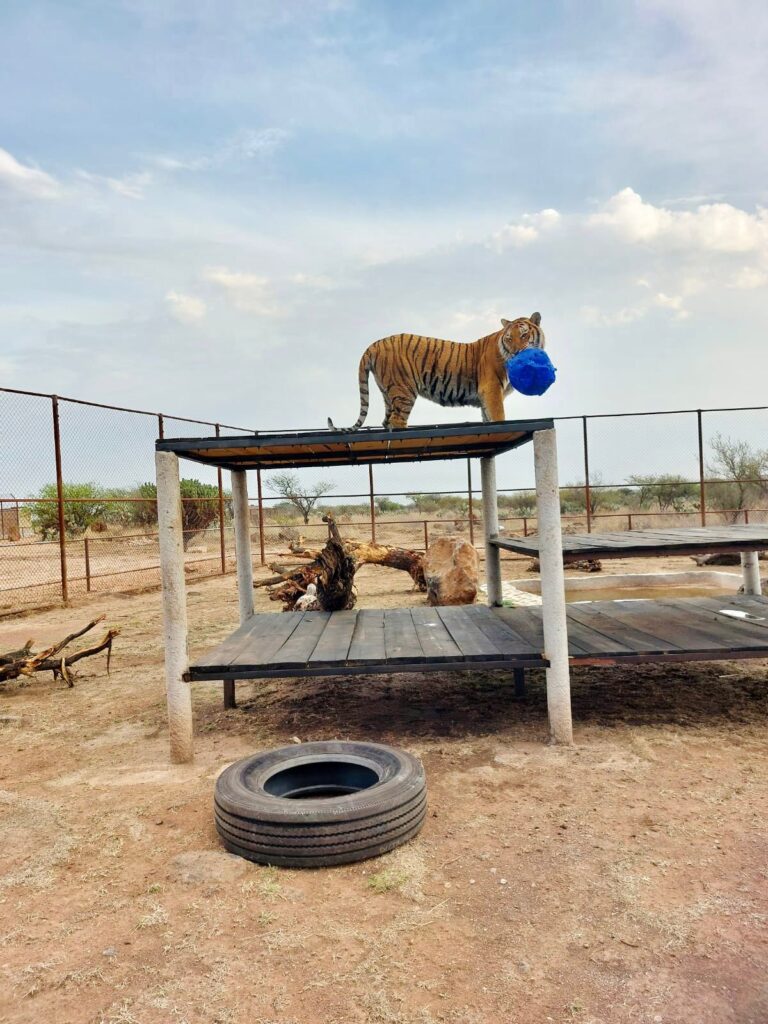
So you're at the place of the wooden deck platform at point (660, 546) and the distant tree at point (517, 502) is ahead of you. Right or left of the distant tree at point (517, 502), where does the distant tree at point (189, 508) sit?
left

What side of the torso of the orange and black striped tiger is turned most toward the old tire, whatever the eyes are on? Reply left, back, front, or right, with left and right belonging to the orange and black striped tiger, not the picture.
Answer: right

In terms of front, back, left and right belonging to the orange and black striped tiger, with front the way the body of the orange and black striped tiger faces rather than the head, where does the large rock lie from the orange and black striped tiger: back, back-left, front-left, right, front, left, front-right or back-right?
left

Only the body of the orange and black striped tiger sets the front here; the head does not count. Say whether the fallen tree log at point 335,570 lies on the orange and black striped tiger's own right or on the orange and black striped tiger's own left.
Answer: on the orange and black striped tiger's own left

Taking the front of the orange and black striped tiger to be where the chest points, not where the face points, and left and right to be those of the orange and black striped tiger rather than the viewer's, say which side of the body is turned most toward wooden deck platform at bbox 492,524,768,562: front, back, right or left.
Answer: front

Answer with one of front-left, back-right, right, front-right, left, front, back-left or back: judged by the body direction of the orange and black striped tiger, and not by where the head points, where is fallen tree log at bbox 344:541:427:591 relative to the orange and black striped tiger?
left

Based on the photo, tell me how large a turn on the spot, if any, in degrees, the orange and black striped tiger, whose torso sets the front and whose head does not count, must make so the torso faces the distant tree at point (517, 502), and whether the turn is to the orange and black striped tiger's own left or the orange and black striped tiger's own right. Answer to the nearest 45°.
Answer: approximately 90° to the orange and black striped tiger's own left

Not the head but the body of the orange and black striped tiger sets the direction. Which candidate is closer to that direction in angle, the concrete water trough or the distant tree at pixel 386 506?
the concrete water trough

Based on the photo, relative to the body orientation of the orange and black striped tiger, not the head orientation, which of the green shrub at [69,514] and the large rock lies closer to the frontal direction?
the large rock

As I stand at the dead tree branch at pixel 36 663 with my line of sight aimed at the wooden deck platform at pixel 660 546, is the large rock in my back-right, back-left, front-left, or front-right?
front-left

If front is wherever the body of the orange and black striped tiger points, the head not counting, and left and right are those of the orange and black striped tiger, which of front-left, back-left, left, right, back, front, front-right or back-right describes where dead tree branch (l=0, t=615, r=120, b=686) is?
back

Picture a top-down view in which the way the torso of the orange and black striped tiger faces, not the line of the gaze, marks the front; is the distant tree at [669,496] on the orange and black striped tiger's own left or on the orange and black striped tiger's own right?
on the orange and black striped tiger's own left

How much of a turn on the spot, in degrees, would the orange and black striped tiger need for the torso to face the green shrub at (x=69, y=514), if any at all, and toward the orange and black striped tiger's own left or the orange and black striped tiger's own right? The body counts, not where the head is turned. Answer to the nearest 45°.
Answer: approximately 135° to the orange and black striped tiger's own left

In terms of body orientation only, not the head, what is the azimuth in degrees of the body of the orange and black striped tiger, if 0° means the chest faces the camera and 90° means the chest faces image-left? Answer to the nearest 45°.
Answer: approximately 270°
